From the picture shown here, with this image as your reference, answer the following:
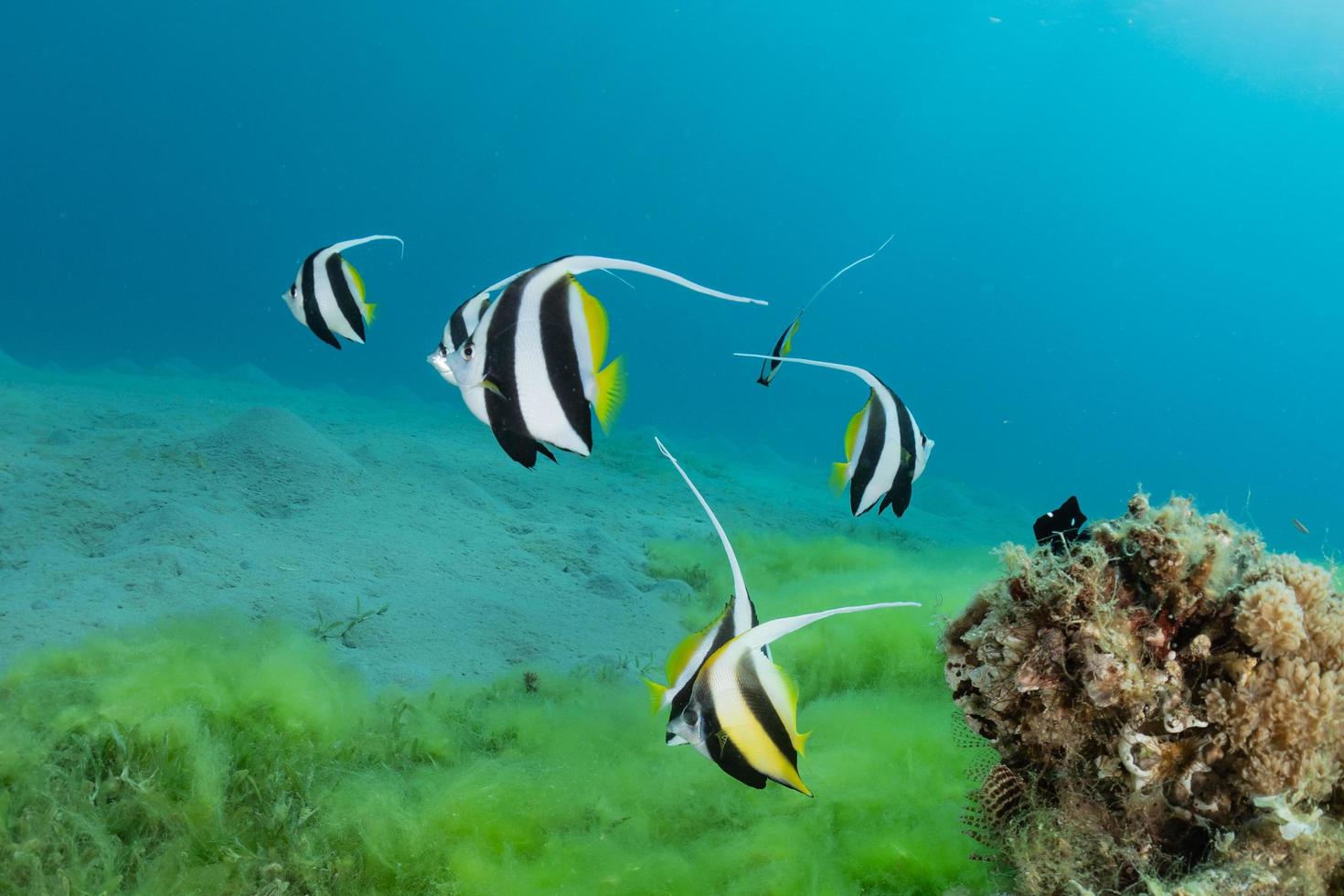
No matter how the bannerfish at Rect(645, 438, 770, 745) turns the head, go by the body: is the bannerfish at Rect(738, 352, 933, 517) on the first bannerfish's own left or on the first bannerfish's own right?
on the first bannerfish's own left

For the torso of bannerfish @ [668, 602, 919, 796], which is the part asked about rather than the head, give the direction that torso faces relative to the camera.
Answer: to the viewer's left

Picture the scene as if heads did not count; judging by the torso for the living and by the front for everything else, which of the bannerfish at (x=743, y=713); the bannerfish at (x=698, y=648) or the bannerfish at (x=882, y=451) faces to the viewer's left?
the bannerfish at (x=743, y=713)

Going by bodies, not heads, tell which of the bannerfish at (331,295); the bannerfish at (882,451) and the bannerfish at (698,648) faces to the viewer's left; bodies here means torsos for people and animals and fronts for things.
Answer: the bannerfish at (331,295)

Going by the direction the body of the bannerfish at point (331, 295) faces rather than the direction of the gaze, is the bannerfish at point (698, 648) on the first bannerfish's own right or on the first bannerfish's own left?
on the first bannerfish's own left

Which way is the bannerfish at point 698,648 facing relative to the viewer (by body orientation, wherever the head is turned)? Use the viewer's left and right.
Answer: facing to the right of the viewer

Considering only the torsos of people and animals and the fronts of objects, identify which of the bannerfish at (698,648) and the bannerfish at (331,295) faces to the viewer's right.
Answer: the bannerfish at (698,648)

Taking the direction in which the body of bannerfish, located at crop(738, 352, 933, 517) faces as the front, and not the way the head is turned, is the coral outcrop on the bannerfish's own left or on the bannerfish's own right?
on the bannerfish's own right

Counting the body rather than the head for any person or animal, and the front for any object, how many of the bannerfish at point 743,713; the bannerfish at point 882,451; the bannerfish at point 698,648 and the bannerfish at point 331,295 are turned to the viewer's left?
2

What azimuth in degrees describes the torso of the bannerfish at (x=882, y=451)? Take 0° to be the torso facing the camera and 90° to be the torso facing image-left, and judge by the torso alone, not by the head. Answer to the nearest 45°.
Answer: approximately 225°
